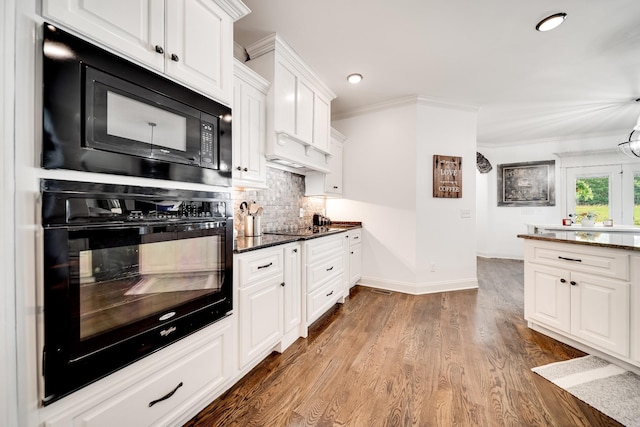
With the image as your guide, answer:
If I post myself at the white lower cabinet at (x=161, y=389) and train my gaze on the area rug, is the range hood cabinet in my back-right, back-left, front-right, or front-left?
front-left

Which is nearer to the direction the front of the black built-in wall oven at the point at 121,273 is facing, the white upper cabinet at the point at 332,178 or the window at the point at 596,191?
the window

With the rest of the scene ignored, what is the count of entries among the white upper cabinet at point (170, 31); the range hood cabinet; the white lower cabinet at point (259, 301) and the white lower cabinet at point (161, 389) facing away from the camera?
0

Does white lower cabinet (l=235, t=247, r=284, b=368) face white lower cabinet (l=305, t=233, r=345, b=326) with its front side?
no

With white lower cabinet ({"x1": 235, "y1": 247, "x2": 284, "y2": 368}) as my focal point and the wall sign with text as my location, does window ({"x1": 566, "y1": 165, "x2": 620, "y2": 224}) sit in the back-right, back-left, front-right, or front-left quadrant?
back-left

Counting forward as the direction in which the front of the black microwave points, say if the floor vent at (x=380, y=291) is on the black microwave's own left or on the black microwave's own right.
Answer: on the black microwave's own left

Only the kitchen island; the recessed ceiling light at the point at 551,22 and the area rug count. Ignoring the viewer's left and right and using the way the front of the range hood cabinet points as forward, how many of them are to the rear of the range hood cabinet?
0

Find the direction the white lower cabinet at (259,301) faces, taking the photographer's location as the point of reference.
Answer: facing the viewer and to the right of the viewer

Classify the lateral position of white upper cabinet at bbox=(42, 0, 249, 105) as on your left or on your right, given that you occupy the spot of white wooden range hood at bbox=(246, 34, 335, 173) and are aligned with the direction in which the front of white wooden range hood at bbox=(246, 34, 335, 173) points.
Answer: on your right

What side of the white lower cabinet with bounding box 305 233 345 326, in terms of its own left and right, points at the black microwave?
right

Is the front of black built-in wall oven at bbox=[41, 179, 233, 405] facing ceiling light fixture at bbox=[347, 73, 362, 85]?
no

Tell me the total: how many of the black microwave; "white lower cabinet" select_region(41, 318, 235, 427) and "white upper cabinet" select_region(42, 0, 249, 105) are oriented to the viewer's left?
0

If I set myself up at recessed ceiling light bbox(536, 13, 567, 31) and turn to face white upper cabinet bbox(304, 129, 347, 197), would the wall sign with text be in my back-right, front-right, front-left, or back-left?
front-right

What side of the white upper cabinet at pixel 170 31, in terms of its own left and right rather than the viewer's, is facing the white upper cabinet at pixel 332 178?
left

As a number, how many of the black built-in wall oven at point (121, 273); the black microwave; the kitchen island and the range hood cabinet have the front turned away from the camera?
0

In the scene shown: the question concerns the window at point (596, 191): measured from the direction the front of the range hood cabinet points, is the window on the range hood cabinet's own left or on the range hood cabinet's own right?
on the range hood cabinet's own left

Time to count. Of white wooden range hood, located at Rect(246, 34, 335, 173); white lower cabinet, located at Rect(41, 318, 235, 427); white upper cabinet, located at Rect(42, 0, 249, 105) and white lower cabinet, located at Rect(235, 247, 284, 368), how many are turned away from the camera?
0

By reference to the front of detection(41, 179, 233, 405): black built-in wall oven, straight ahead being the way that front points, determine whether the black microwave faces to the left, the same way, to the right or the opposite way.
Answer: the same way
